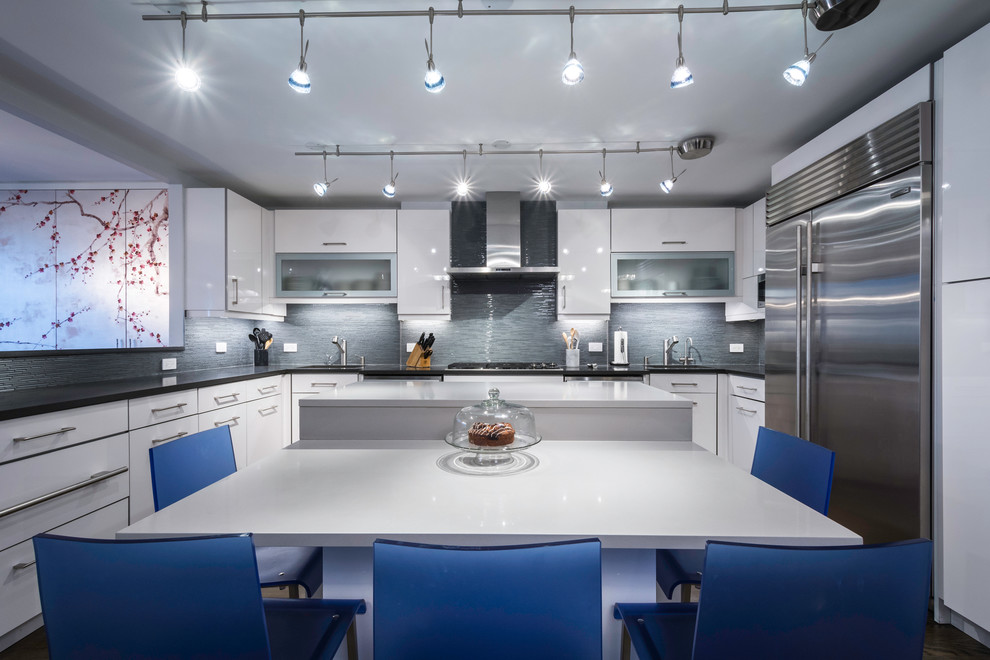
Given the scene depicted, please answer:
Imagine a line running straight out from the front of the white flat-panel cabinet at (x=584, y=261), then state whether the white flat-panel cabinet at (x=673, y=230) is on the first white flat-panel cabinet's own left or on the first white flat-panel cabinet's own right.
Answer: on the first white flat-panel cabinet's own left

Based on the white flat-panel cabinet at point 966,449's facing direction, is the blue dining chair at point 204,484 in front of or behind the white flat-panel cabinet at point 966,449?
in front

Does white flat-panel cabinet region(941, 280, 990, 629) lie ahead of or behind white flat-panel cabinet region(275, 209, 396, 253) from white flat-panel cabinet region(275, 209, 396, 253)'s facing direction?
ahead

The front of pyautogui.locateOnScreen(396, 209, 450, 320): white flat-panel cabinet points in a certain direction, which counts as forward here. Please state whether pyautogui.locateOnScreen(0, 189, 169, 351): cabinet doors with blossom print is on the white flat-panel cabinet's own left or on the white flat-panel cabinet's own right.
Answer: on the white flat-panel cabinet's own right

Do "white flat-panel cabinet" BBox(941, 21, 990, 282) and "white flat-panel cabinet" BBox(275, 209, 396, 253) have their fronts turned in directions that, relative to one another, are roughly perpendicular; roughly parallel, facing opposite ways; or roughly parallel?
roughly perpendicular

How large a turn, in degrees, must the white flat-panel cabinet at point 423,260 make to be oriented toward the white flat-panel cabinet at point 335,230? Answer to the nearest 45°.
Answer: approximately 90° to its right

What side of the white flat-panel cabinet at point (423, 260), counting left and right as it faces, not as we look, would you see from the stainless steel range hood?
left

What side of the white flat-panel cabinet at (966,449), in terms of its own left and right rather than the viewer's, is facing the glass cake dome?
front

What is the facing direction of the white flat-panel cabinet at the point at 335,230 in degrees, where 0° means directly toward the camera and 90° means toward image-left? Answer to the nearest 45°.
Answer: approximately 0°

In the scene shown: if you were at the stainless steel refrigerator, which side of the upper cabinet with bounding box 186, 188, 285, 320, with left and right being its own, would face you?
front

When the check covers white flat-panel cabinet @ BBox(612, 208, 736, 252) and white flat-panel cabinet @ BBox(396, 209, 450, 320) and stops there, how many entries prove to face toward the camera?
2
